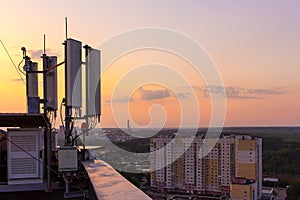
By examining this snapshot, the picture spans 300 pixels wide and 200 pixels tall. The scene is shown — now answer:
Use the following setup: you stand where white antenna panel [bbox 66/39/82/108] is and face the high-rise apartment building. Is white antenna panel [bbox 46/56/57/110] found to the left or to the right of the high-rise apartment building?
left

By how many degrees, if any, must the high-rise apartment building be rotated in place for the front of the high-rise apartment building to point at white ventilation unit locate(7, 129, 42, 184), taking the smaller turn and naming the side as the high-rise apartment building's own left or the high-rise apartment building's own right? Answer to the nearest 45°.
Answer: approximately 45° to the high-rise apartment building's own left

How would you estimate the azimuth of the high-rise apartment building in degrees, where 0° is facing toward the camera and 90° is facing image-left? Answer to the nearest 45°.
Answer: approximately 45°
